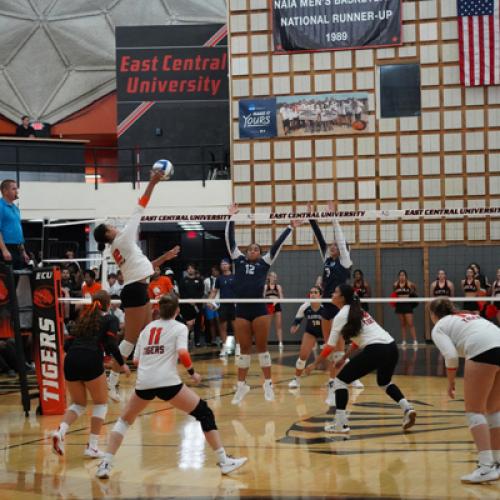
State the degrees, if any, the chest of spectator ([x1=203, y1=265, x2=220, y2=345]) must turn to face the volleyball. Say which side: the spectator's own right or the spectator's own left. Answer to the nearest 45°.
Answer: approximately 45° to the spectator's own right

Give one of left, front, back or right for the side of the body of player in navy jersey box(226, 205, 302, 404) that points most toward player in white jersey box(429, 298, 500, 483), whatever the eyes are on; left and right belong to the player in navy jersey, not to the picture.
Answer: front

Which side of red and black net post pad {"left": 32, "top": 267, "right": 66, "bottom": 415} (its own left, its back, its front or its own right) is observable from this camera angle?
front

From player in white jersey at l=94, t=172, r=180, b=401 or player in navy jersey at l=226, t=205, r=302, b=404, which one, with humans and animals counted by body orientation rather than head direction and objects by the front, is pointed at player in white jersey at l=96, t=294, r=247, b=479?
the player in navy jersey

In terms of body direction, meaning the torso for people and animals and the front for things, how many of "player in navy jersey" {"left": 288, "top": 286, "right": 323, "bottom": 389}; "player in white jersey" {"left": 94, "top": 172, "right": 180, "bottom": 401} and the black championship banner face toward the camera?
2

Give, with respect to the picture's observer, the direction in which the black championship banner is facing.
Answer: facing the viewer

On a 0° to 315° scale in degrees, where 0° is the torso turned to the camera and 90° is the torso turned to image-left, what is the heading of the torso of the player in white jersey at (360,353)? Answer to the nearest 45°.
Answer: approximately 90°

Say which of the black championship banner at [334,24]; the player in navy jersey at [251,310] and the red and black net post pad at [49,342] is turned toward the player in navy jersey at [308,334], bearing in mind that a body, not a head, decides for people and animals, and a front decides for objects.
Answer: the black championship banner

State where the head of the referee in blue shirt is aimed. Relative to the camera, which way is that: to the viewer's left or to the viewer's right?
to the viewer's right

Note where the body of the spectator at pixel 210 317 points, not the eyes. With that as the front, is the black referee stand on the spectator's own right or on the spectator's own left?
on the spectator's own right

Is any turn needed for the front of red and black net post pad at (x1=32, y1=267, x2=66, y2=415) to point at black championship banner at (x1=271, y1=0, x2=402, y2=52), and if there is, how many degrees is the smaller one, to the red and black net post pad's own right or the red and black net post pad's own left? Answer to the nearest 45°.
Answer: approximately 135° to the red and black net post pad's own left
